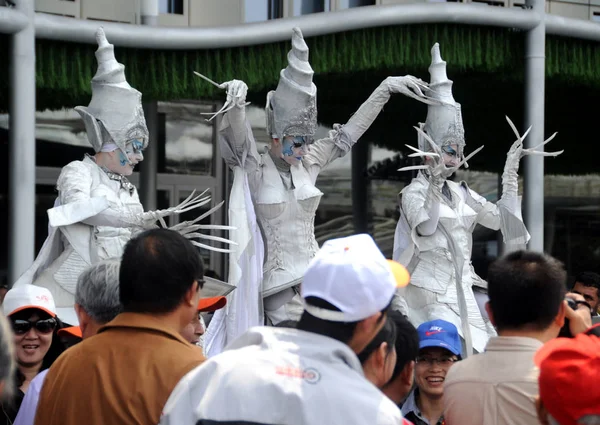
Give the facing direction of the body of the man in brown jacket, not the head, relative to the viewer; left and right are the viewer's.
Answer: facing away from the viewer and to the right of the viewer

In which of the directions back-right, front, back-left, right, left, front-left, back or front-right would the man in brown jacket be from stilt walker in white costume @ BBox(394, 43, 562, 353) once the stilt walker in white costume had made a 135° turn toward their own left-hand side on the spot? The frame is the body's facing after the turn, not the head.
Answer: back

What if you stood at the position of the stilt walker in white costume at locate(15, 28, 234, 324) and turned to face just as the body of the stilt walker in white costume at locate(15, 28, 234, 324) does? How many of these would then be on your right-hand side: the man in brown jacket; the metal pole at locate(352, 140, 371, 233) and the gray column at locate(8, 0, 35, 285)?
1

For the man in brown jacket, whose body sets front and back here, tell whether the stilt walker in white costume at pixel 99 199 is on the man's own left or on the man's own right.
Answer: on the man's own left

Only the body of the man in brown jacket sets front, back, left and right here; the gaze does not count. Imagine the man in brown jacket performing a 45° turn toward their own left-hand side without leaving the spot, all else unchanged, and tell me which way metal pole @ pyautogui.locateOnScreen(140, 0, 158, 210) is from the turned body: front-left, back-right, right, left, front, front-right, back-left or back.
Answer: front

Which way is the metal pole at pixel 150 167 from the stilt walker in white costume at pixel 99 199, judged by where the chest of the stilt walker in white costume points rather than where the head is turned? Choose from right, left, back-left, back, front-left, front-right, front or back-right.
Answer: left
